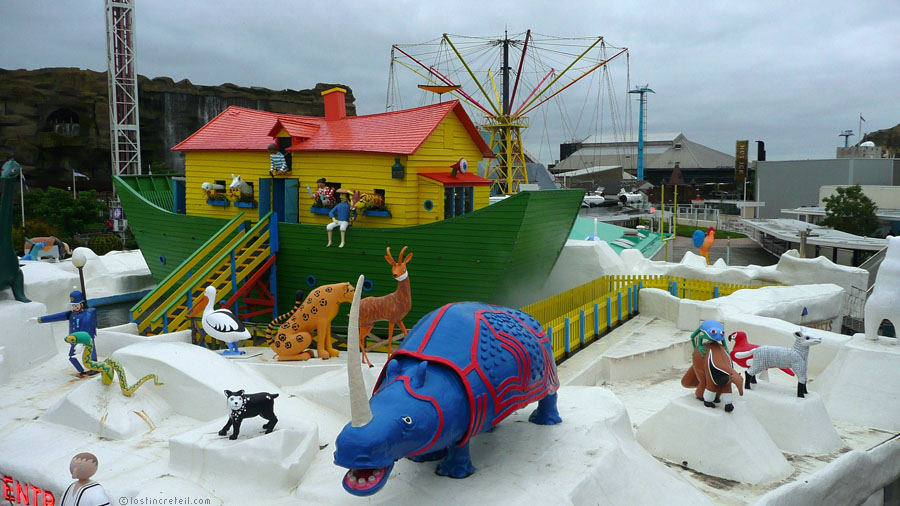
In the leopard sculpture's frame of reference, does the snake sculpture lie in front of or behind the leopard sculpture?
behind

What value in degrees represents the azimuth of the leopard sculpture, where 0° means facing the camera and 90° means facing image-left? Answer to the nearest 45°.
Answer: approximately 270°

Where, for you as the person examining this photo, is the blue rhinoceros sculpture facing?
facing the viewer and to the left of the viewer

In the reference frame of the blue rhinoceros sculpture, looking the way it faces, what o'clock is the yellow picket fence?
The yellow picket fence is roughly at 5 o'clock from the blue rhinoceros sculpture.

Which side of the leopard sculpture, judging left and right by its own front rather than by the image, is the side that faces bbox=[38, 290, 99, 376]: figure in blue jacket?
back

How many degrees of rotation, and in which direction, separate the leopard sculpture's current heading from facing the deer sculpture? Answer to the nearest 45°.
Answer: approximately 45° to its right

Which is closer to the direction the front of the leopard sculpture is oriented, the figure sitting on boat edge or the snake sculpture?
the figure sitting on boat edge

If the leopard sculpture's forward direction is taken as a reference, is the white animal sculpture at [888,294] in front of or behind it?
in front

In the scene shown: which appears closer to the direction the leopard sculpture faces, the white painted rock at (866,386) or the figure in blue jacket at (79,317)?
the white painted rock

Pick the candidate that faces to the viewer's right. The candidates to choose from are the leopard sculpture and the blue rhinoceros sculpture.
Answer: the leopard sculpture

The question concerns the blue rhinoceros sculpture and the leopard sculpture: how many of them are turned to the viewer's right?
1

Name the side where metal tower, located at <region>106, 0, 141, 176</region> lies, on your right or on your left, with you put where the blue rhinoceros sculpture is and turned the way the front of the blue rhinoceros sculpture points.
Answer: on your right

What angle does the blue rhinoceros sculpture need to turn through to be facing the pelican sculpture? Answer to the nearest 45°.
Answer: approximately 90° to its right
